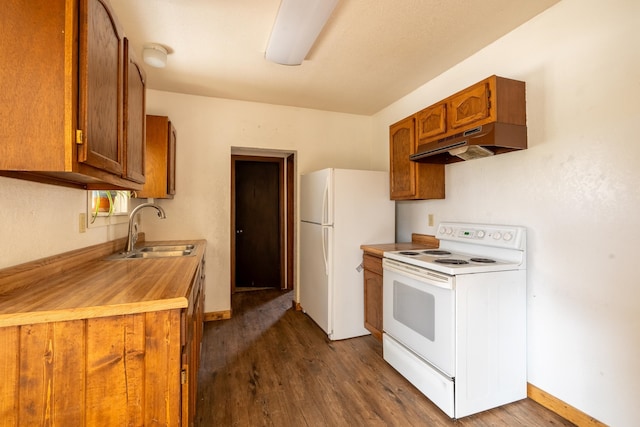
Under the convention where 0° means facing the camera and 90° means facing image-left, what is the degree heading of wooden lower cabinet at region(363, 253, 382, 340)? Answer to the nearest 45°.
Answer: approximately 45°

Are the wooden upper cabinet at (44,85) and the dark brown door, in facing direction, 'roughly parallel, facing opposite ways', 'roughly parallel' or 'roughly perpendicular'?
roughly perpendicular

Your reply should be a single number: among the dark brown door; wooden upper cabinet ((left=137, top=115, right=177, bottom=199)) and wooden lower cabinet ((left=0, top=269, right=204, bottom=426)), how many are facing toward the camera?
1

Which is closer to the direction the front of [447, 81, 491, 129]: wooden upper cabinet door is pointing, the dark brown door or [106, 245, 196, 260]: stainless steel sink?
the stainless steel sink

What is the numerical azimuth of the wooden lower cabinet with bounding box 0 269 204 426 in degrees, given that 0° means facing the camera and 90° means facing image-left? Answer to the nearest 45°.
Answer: approximately 270°

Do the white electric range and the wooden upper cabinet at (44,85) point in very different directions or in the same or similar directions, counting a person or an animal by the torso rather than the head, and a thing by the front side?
very different directions

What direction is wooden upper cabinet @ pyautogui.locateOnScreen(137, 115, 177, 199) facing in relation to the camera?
to the viewer's right

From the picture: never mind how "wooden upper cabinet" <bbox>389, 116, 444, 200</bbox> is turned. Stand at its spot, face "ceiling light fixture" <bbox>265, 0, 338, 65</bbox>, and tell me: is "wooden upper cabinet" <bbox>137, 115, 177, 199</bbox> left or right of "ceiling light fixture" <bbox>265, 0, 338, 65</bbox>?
right

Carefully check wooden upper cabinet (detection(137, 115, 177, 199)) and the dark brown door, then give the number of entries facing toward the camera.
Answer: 1

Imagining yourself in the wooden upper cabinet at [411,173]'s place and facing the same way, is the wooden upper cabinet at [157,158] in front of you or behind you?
in front

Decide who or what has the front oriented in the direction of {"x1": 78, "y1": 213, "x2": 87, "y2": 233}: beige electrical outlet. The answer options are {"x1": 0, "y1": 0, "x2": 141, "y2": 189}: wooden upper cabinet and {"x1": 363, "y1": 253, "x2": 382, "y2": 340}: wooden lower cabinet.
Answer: the wooden lower cabinet

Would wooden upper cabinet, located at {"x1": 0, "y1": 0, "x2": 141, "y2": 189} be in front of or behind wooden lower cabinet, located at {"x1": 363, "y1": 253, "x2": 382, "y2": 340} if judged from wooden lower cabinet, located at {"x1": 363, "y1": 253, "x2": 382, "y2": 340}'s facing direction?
in front
